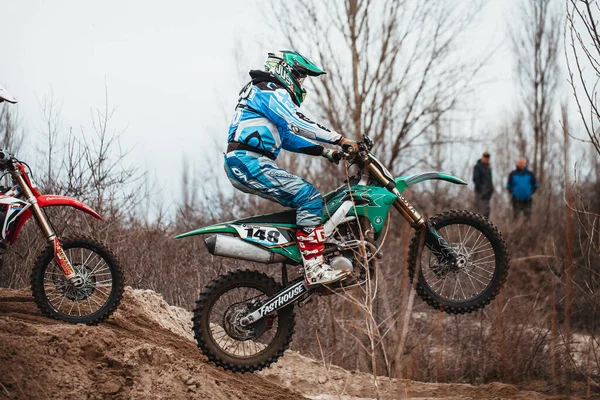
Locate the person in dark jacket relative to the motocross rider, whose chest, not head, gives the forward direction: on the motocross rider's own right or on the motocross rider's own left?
on the motocross rider's own left

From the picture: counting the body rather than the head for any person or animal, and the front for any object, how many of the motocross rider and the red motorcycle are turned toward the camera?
0

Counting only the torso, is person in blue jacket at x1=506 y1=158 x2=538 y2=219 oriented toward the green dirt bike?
yes

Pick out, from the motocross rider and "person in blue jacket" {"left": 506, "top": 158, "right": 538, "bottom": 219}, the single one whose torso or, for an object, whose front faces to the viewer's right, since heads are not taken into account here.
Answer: the motocross rider

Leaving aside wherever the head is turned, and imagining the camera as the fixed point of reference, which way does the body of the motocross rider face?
to the viewer's right

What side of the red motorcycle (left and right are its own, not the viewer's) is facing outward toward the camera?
right

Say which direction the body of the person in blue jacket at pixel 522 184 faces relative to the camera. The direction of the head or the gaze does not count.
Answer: toward the camera

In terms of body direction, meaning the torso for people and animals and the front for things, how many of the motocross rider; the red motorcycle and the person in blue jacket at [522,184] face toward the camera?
1

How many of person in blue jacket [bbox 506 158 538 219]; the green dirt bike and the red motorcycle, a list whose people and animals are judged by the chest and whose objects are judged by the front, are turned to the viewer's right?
2

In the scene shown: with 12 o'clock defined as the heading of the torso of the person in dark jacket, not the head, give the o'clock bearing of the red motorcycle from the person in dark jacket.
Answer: The red motorcycle is roughly at 2 o'clock from the person in dark jacket.

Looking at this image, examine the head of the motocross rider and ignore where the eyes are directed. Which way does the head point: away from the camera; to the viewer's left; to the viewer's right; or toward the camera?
to the viewer's right

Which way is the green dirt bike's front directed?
to the viewer's right

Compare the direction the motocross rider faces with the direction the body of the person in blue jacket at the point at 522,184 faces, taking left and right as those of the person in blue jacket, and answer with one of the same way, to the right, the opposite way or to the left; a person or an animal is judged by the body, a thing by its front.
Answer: to the left

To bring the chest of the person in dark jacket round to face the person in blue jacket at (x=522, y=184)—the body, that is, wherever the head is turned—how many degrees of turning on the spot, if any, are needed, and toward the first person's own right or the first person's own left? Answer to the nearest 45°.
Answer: approximately 45° to the first person's own left

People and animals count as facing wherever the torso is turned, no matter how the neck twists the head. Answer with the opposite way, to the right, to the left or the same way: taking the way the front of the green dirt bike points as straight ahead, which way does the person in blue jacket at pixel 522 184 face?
to the right

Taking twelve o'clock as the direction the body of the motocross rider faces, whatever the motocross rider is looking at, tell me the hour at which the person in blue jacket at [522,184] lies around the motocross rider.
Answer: The person in blue jacket is roughly at 10 o'clock from the motocross rider.

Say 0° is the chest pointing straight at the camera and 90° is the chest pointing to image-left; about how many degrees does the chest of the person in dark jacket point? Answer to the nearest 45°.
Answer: approximately 315°
